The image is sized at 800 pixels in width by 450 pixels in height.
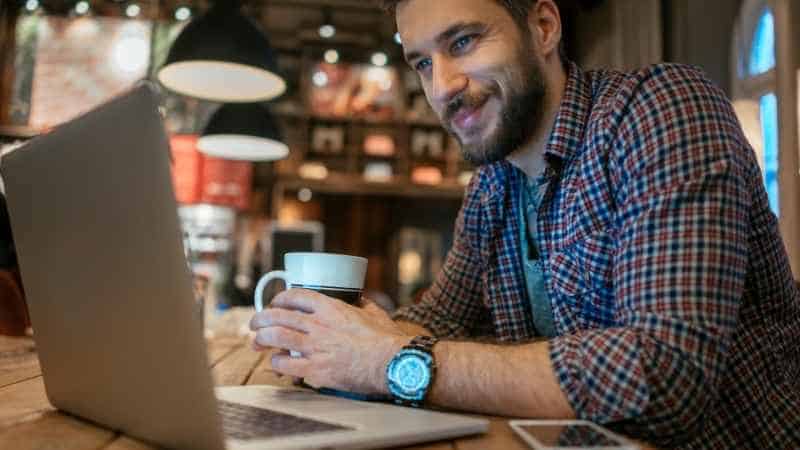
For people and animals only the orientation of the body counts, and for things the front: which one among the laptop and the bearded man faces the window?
the laptop

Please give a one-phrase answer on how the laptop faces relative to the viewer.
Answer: facing away from the viewer and to the right of the viewer

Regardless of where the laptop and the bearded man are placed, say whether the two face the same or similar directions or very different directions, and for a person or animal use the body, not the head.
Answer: very different directions

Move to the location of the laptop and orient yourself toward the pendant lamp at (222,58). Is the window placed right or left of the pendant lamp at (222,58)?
right

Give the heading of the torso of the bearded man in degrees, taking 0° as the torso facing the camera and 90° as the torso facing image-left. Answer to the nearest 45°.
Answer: approximately 45°

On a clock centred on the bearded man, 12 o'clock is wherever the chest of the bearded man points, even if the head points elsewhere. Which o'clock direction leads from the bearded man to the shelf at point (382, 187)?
The shelf is roughly at 4 o'clock from the bearded man.

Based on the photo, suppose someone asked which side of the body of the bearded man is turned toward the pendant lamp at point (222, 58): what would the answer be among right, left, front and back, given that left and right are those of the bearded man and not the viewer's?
right
